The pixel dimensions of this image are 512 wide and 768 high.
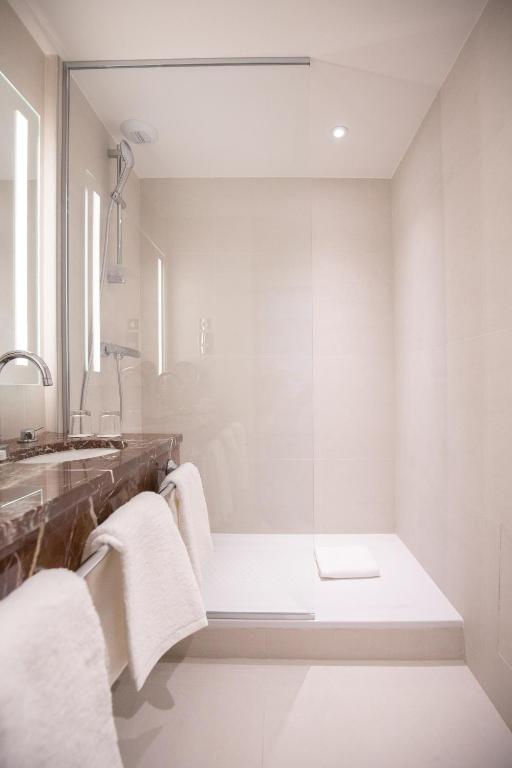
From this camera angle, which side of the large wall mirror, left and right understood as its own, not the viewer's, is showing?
right

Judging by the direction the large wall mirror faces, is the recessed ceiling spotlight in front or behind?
in front

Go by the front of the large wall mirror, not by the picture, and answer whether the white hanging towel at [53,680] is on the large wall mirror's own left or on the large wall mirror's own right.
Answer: on the large wall mirror's own right
